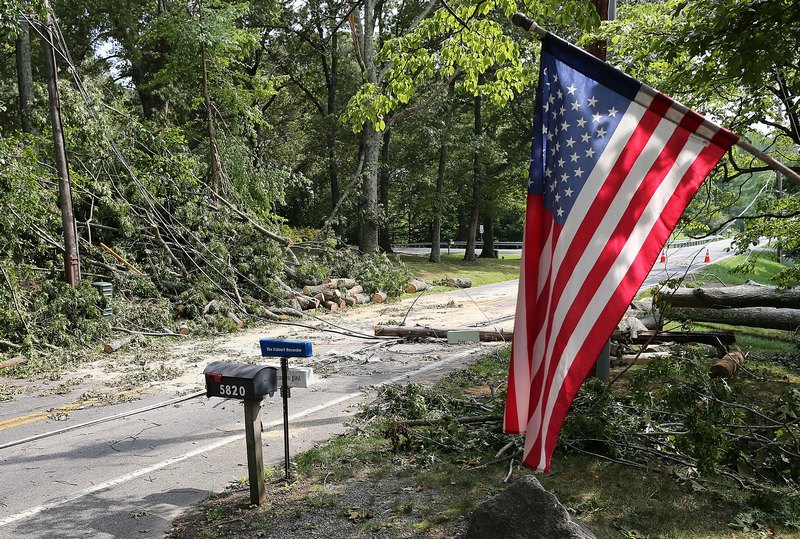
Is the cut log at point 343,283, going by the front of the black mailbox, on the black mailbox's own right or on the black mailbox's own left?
on the black mailbox's own right

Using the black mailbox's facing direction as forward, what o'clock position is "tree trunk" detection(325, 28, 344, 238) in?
The tree trunk is roughly at 2 o'clock from the black mailbox.

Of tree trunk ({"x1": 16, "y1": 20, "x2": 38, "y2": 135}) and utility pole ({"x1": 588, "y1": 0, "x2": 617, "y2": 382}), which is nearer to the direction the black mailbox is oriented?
the tree trunk

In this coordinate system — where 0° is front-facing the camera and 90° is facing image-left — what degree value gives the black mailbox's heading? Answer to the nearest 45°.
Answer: approximately 135°

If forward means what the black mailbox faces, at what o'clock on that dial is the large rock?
The large rock is roughly at 6 o'clock from the black mailbox.

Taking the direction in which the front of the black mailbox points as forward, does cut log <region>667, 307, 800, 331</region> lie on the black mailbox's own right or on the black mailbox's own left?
on the black mailbox's own right

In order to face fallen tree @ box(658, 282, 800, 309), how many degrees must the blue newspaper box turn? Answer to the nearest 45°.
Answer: approximately 135° to its left

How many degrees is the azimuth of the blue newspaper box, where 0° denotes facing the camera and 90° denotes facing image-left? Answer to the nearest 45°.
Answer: approximately 90°
